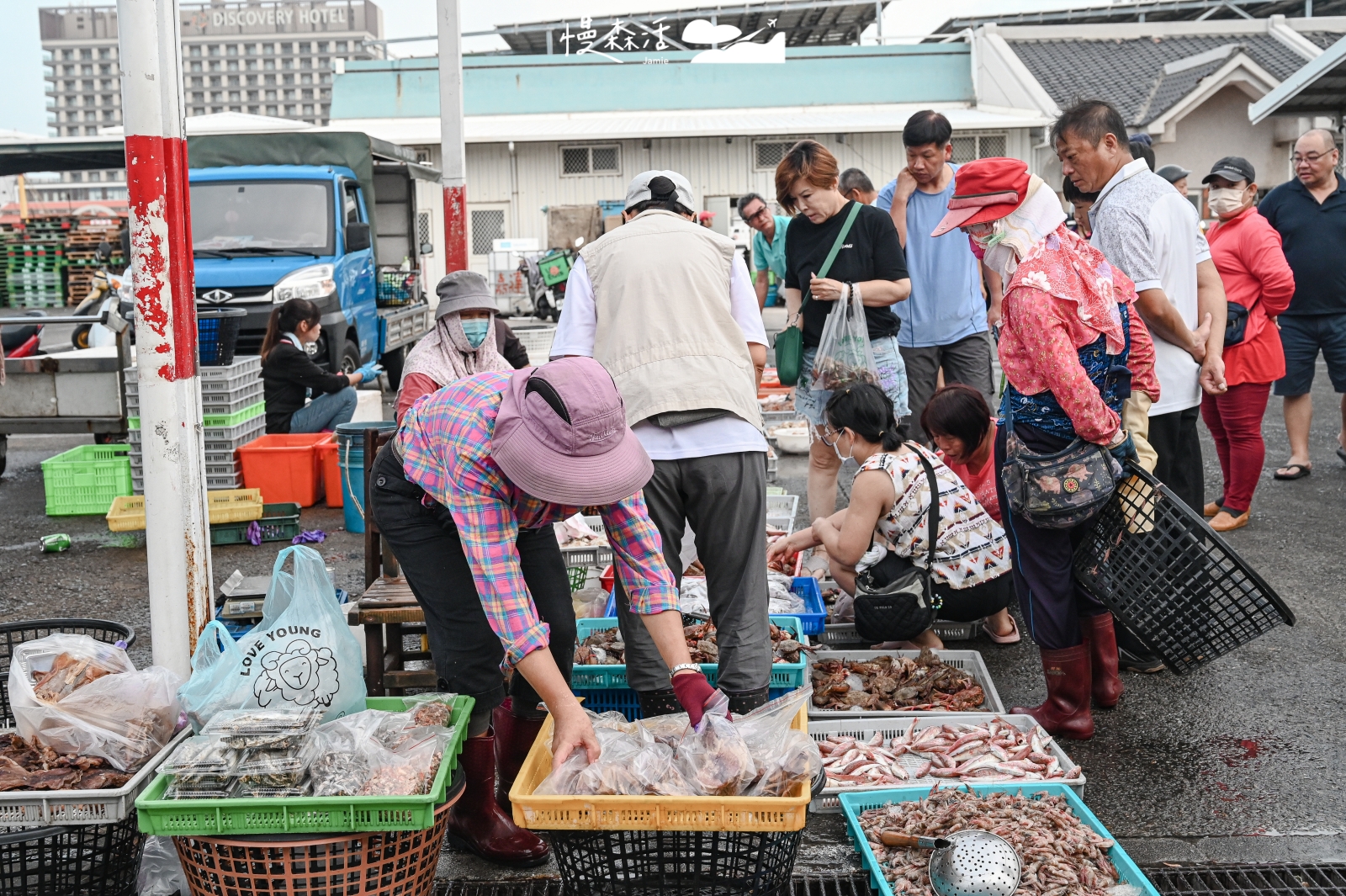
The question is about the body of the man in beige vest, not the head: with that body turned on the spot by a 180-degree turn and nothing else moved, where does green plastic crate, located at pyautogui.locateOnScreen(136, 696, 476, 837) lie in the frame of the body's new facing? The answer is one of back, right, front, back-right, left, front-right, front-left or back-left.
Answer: front-right

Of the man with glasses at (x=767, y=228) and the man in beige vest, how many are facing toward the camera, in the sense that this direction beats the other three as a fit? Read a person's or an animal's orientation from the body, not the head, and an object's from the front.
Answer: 1

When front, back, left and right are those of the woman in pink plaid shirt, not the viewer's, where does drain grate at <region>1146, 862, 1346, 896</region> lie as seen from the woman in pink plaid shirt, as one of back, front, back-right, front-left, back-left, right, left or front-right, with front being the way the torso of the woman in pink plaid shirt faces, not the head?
front-left

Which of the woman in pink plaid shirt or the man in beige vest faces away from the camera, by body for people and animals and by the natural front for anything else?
the man in beige vest

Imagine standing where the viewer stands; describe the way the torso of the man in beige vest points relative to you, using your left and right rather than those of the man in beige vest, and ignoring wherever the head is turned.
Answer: facing away from the viewer

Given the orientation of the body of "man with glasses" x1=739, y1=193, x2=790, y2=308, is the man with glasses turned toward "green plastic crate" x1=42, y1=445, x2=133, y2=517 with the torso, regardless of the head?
no

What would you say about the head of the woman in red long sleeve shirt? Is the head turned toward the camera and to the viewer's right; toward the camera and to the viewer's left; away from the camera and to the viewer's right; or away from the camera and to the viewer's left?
toward the camera and to the viewer's left

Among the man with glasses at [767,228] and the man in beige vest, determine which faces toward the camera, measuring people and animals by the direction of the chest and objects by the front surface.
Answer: the man with glasses

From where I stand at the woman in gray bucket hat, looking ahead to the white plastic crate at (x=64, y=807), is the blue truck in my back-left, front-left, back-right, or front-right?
back-right

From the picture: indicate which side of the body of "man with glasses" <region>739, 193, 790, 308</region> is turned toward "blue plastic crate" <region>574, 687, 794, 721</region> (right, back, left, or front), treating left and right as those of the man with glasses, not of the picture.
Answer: front

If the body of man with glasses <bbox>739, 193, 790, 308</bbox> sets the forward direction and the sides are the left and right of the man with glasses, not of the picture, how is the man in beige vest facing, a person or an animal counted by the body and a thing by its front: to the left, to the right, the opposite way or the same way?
the opposite way

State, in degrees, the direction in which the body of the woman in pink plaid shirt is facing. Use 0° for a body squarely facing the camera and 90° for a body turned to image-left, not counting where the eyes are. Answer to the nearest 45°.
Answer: approximately 315°

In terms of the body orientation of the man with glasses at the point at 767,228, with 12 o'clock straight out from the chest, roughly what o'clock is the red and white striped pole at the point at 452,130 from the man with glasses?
The red and white striped pole is roughly at 2 o'clock from the man with glasses.

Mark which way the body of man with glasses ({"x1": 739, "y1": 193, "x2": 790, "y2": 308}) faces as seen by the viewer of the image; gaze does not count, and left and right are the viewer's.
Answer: facing the viewer
